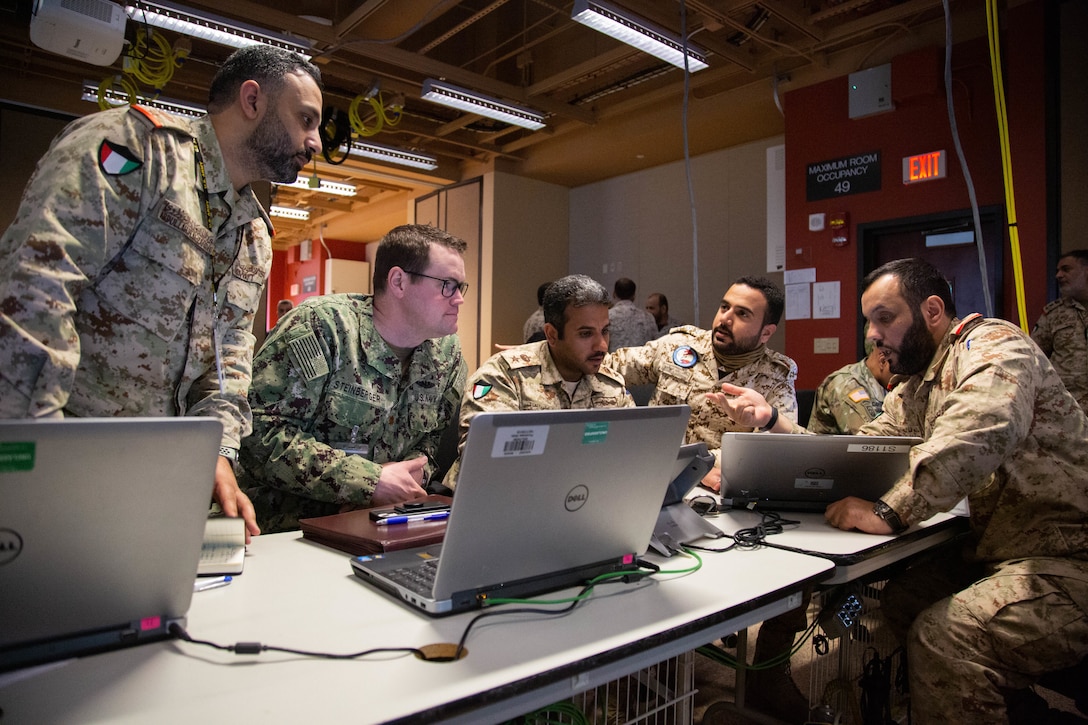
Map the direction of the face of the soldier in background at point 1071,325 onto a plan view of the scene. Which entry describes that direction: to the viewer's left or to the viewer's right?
to the viewer's left

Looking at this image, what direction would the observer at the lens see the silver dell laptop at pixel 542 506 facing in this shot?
facing away from the viewer and to the left of the viewer

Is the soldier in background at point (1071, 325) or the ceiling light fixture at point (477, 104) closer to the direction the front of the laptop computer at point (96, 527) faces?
the ceiling light fixture

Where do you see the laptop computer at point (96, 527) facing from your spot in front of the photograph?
facing away from the viewer and to the left of the viewer

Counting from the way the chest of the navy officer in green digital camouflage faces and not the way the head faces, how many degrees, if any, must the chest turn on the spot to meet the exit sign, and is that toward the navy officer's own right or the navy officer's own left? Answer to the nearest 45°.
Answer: approximately 90° to the navy officer's own left

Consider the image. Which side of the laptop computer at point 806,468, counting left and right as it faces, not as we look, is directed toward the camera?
back

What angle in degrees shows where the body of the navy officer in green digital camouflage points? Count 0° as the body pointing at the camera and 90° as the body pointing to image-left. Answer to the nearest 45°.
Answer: approximately 315°
